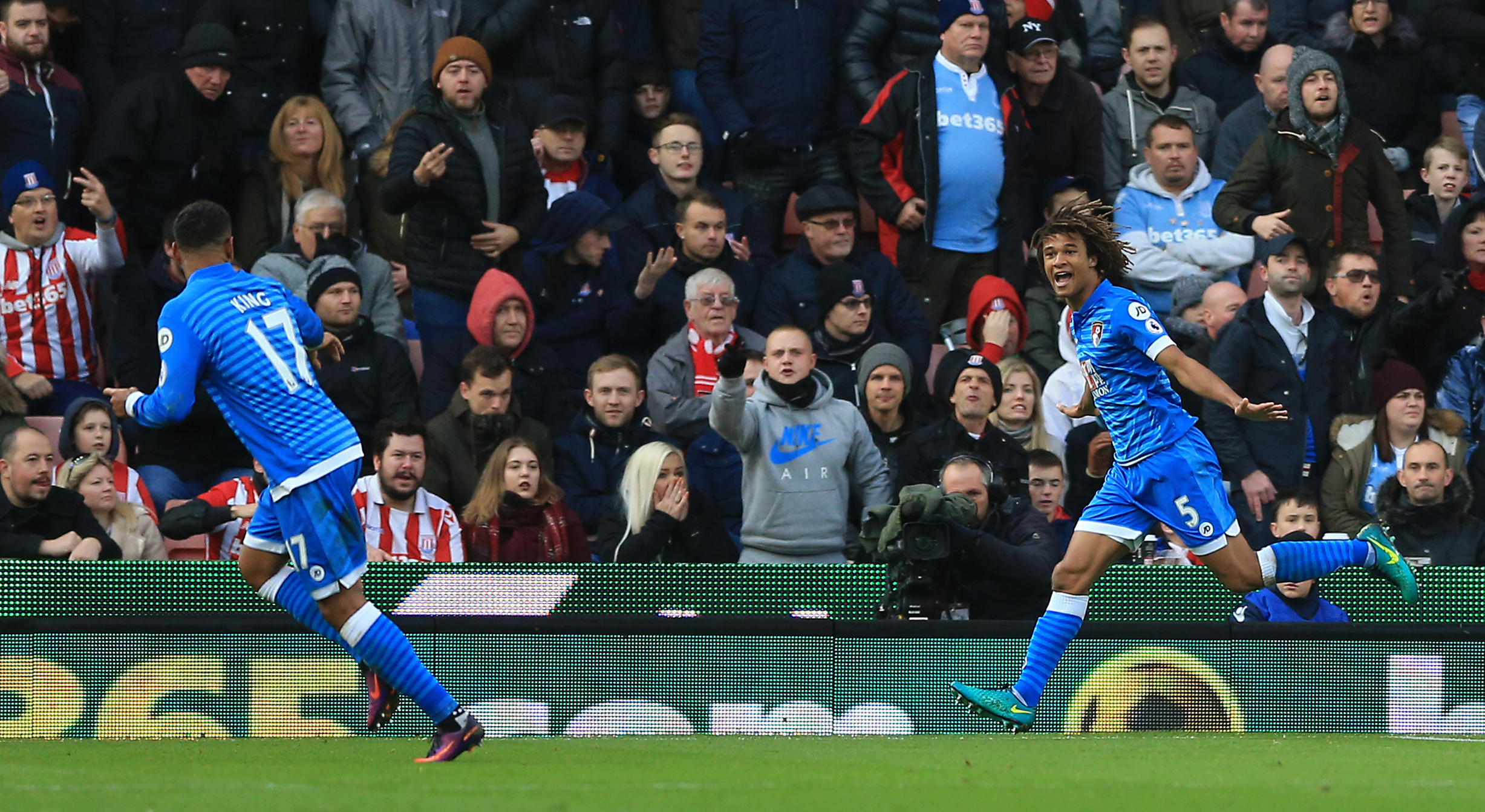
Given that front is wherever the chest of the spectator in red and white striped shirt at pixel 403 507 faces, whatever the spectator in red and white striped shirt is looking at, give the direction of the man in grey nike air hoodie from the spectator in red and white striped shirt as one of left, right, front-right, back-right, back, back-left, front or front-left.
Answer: left

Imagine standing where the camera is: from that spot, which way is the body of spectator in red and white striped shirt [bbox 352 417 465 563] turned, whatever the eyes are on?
toward the camera

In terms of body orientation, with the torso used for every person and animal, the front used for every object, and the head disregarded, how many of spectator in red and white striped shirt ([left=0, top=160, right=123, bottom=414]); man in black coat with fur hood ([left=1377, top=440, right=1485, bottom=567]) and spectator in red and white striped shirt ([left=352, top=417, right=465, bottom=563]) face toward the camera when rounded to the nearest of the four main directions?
3

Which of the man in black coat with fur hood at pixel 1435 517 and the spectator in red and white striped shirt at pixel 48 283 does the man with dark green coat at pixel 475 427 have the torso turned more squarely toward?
the man in black coat with fur hood

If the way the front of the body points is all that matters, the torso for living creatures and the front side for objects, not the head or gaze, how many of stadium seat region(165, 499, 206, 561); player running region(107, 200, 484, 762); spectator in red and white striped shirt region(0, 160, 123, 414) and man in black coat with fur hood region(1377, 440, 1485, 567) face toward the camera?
3

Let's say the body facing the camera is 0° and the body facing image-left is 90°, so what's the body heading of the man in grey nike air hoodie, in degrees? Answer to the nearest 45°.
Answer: approximately 0°

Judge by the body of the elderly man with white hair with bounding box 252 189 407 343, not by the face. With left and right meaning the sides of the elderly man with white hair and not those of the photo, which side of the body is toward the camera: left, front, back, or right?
front

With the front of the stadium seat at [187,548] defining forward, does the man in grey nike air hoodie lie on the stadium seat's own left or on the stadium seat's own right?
on the stadium seat's own left

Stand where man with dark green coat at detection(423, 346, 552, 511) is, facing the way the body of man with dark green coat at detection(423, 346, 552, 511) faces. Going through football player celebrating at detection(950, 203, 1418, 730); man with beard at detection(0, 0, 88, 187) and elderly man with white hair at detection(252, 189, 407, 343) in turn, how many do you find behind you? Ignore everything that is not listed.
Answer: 2

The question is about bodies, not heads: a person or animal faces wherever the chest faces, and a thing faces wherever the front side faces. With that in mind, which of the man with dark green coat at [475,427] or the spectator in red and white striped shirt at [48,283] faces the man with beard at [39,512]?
the spectator in red and white striped shirt

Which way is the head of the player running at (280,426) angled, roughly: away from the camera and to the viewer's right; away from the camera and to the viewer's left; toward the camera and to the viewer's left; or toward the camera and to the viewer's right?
away from the camera and to the viewer's left

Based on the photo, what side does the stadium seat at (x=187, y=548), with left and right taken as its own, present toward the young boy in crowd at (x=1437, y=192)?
left

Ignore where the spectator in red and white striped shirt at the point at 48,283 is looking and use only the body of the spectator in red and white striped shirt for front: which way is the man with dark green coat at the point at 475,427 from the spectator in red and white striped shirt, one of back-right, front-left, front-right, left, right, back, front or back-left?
front-left

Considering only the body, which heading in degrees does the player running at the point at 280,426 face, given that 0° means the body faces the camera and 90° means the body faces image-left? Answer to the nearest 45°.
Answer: approximately 135°
